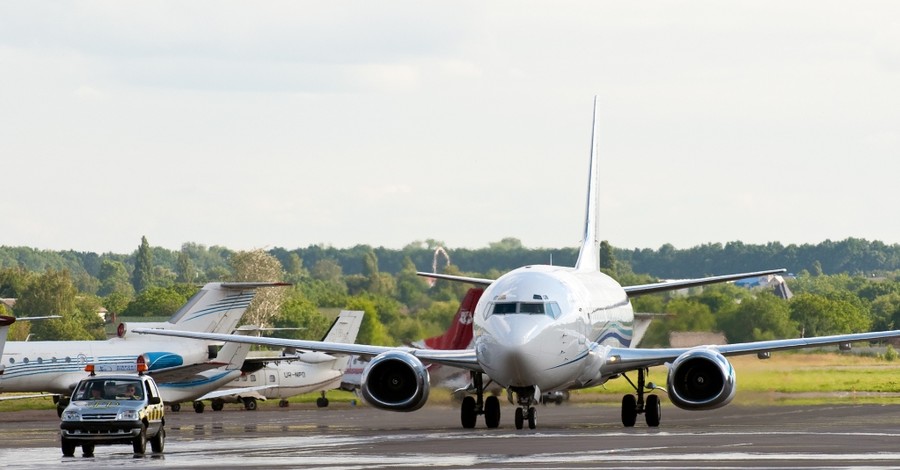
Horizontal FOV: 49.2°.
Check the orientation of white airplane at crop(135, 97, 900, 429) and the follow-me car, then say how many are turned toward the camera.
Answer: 2

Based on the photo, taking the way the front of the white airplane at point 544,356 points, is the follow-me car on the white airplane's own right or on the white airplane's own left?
on the white airplane's own right

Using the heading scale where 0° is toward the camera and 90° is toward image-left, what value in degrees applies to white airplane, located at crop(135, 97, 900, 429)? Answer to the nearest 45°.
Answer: approximately 0°

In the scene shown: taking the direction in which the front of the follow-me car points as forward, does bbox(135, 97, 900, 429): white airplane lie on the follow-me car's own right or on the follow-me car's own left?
on the follow-me car's own left
